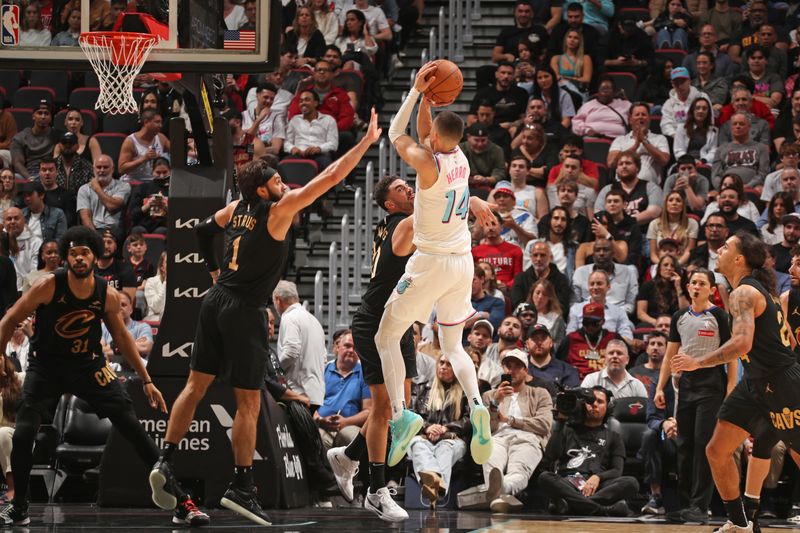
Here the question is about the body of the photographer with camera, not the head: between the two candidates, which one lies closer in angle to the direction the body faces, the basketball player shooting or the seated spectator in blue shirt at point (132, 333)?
the basketball player shooting

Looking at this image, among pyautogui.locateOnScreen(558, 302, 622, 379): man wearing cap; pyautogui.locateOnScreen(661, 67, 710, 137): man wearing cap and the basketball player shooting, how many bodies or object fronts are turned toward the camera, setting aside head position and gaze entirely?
2

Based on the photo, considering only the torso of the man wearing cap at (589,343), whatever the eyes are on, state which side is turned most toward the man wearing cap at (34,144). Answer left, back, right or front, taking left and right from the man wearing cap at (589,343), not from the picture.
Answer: right

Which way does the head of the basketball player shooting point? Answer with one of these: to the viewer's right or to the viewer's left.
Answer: to the viewer's left

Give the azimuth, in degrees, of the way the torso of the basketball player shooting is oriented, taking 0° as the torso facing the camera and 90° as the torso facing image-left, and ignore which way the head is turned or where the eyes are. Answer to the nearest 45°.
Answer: approximately 135°

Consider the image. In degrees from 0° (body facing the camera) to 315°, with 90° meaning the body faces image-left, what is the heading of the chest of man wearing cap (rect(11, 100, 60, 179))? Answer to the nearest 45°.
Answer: approximately 0°

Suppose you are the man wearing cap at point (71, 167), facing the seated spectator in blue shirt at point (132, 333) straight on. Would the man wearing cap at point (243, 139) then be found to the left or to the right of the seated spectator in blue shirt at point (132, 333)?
left

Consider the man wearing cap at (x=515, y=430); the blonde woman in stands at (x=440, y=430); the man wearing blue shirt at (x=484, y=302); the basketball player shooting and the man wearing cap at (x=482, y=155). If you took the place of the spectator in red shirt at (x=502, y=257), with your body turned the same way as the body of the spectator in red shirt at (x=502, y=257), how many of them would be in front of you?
4

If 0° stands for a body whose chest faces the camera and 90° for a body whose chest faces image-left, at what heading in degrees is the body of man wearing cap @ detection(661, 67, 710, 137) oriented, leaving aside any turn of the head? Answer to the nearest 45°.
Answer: approximately 0°

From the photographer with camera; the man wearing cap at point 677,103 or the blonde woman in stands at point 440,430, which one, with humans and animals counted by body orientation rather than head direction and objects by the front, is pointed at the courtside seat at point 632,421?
the man wearing cap

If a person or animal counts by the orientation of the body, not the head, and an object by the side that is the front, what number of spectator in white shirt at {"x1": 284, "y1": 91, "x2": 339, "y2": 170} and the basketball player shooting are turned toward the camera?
1
